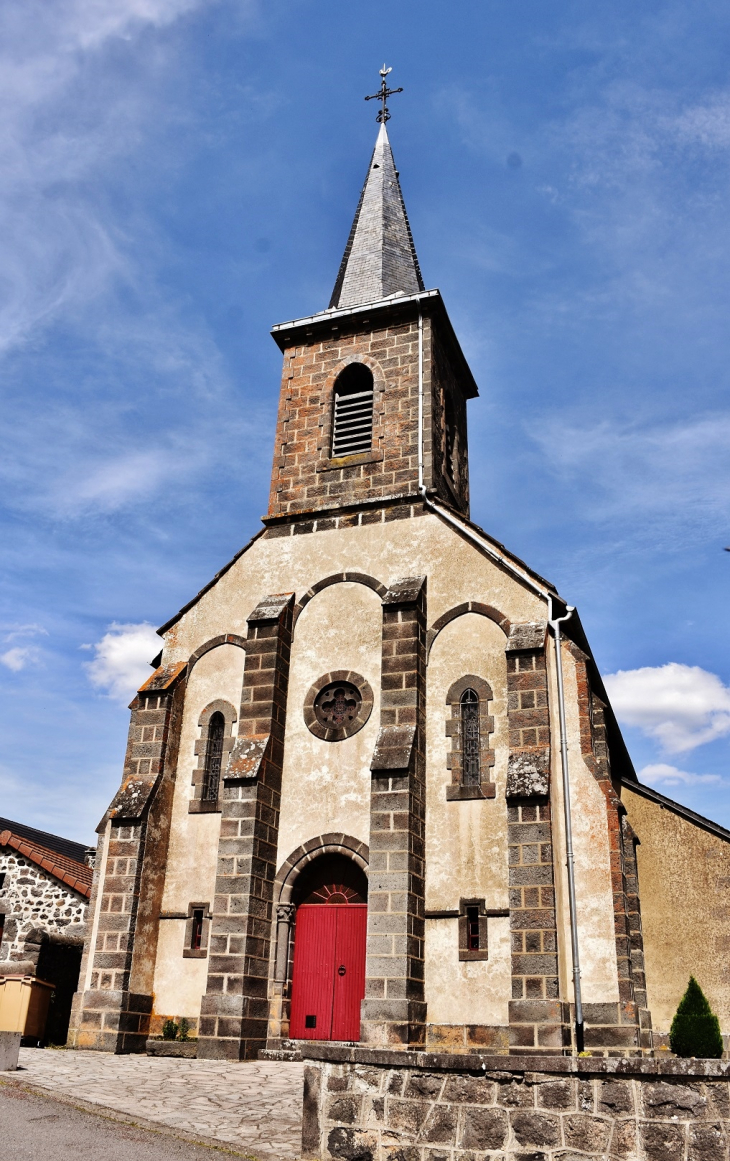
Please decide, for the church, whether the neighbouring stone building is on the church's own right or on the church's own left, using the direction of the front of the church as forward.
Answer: on the church's own right

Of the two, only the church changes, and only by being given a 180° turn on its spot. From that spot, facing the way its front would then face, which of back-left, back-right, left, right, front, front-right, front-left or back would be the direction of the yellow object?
left

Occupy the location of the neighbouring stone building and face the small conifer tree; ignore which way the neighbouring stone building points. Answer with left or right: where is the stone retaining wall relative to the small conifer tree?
right

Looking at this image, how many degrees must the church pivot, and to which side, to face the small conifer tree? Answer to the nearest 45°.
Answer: approximately 90° to its left

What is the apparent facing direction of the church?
toward the camera

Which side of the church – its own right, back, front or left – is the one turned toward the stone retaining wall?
front

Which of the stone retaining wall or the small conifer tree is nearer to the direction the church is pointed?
the stone retaining wall
